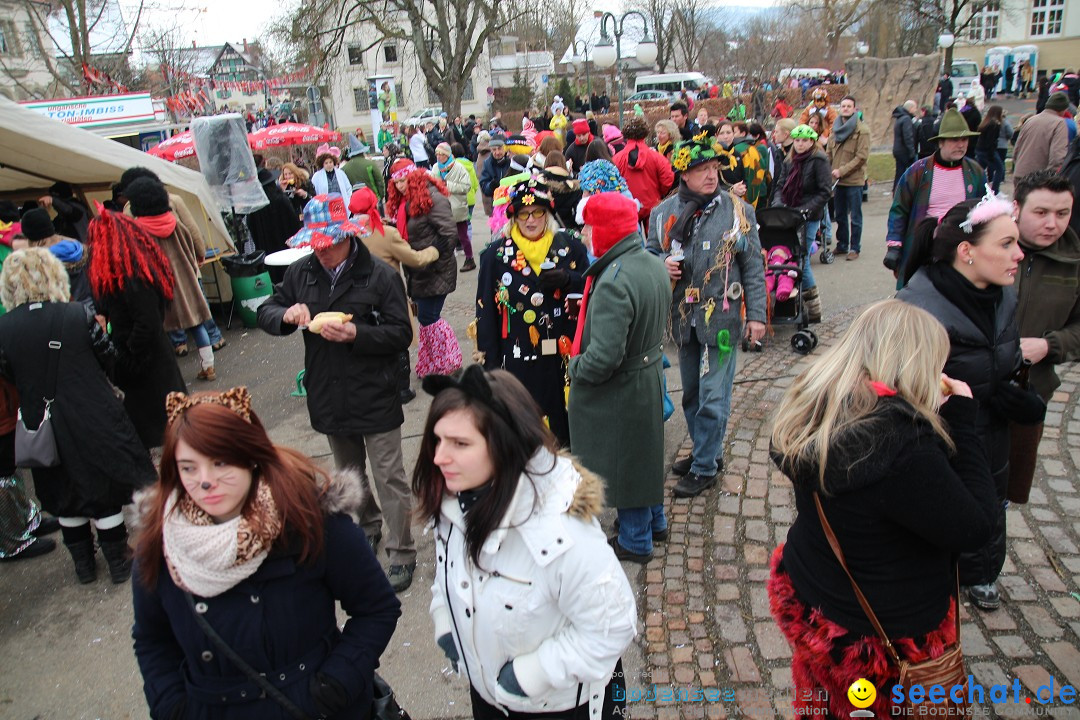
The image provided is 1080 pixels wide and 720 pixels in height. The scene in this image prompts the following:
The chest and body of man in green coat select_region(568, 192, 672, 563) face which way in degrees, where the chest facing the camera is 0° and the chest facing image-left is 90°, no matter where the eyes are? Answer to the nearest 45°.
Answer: approximately 135°

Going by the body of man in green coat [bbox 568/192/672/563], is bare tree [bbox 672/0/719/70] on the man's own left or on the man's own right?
on the man's own right

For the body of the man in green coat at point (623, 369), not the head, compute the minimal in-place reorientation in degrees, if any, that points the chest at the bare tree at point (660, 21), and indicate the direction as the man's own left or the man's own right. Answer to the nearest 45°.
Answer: approximately 45° to the man's own right

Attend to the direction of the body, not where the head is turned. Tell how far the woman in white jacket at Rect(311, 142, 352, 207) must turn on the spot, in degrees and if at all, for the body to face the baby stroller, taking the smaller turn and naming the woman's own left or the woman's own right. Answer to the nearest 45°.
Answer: approximately 45° to the woman's own left

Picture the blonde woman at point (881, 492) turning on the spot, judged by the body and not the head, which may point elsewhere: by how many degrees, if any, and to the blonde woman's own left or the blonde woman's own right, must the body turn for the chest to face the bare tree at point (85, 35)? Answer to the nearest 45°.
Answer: approximately 90° to the blonde woman's own left

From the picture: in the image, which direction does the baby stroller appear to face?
toward the camera

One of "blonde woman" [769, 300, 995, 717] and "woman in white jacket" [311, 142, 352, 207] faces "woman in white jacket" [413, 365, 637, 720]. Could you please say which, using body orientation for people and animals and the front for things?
"woman in white jacket" [311, 142, 352, 207]

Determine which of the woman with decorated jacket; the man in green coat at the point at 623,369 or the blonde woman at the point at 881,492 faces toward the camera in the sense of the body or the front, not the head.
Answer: the woman with decorated jacket

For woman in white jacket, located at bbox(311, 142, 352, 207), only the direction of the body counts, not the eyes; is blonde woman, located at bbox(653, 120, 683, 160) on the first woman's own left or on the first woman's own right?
on the first woman's own left

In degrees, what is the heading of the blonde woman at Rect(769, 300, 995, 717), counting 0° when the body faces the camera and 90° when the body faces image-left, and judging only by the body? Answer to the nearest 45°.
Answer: approximately 225°

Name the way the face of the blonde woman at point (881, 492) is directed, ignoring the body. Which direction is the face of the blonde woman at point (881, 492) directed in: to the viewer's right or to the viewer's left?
to the viewer's right

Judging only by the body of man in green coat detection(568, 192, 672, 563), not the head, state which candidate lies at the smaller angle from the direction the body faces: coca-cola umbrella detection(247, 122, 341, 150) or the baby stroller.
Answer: the coca-cola umbrella

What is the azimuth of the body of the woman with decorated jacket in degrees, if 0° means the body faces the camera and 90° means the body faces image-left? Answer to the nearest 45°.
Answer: approximately 0°

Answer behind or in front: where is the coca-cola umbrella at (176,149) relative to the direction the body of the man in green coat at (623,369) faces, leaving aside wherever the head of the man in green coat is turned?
in front
